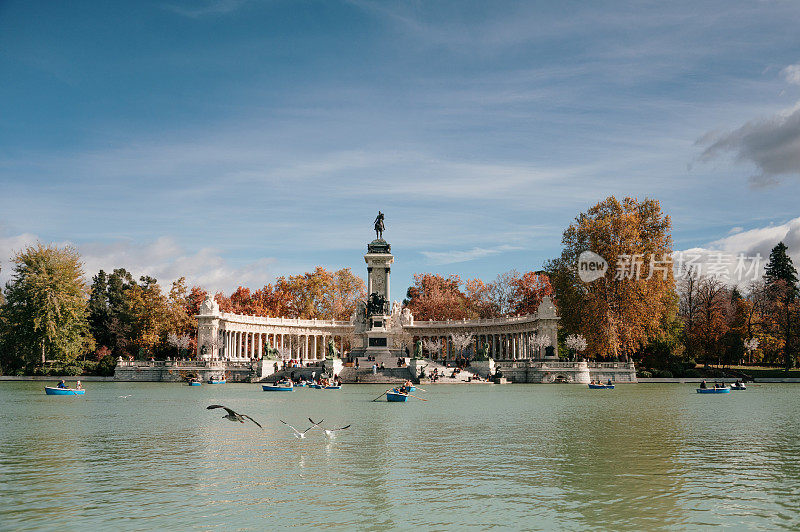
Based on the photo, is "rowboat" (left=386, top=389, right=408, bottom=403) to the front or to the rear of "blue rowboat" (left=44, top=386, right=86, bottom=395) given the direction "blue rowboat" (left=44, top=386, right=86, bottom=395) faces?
to the rear

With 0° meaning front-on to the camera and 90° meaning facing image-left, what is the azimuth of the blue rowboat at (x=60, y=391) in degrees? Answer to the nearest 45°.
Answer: approximately 90°
